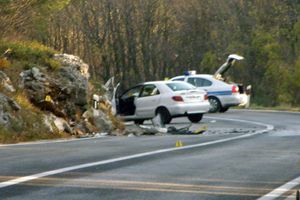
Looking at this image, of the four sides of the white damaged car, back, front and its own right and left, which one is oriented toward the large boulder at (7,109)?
left

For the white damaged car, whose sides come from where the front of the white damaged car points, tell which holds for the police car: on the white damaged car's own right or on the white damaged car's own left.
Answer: on the white damaged car's own right

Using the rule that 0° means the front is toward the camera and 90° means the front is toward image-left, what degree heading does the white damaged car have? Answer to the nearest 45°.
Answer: approximately 135°

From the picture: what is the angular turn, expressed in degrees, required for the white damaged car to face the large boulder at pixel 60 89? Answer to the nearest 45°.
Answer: approximately 90° to its left
